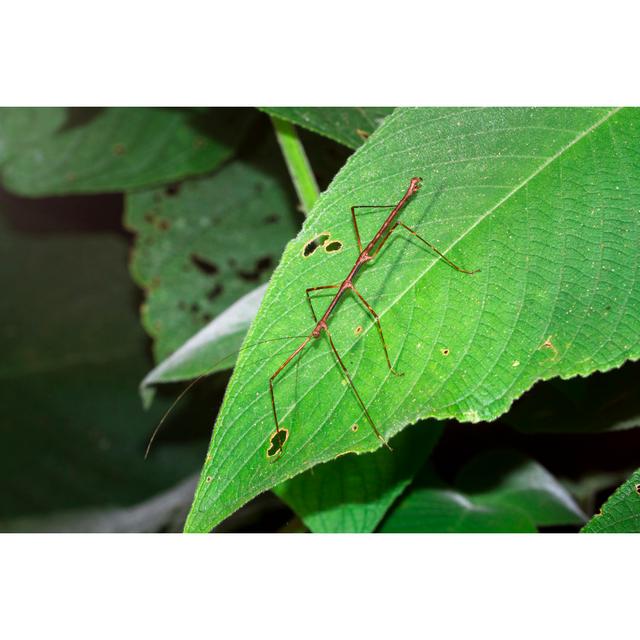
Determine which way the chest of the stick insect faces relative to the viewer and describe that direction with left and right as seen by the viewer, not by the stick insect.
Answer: facing the viewer and to the left of the viewer
